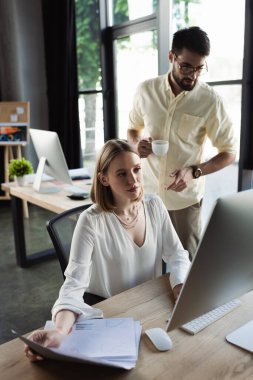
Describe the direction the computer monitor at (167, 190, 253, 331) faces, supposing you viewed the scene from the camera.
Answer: facing away from the viewer and to the left of the viewer

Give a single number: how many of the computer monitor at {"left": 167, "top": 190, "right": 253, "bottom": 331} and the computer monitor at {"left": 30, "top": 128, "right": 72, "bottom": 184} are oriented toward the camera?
0

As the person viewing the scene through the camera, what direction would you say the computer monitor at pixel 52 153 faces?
facing away from the viewer and to the right of the viewer

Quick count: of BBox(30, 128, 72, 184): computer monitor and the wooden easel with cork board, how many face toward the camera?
1

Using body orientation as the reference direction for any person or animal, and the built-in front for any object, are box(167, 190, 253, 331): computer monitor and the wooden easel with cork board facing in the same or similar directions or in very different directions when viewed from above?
very different directions

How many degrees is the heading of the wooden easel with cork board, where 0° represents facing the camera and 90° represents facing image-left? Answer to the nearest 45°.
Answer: approximately 0°

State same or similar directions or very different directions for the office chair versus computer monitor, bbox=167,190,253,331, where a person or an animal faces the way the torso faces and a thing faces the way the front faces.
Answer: very different directions

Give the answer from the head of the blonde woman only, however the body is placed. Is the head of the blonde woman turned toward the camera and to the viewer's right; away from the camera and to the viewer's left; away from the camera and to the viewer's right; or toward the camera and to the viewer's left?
toward the camera and to the viewer's right

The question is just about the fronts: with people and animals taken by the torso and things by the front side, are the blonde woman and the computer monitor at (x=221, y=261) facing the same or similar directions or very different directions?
very different directions

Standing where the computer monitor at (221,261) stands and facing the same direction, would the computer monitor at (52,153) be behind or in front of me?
in front

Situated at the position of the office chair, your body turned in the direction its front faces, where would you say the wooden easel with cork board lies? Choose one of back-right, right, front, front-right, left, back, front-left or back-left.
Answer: back-left

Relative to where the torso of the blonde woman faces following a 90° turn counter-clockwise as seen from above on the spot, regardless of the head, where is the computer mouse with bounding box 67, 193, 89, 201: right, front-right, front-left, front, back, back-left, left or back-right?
front-left

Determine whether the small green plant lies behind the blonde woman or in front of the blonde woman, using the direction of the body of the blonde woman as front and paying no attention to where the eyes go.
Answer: behind

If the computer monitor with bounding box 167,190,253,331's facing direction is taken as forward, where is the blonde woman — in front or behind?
in front

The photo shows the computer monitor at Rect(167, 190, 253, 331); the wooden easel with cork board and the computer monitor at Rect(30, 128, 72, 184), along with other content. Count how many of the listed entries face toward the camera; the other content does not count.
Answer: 1
